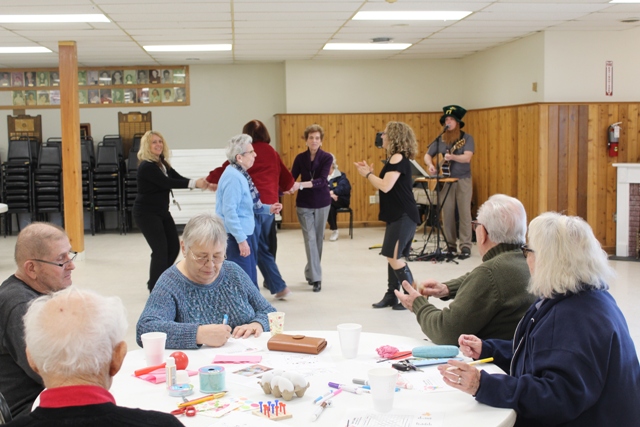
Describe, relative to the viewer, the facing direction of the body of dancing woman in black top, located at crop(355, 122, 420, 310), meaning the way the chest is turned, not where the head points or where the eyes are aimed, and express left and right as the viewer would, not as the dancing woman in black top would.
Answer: facing to the left of the viewer

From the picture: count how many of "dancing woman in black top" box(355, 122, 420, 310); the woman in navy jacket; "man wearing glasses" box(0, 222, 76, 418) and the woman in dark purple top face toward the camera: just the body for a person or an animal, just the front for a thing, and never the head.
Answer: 1

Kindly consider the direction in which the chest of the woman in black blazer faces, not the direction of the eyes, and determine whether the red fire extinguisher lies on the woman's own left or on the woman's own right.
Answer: on the woman's own left

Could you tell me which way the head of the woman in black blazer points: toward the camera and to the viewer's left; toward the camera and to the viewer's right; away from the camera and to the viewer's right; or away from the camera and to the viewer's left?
toward the camera and to the viewer's right

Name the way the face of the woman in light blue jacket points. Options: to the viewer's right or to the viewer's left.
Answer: to the viewer's right

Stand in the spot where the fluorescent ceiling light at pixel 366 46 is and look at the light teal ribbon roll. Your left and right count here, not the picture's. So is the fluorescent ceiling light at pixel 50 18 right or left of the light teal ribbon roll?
right

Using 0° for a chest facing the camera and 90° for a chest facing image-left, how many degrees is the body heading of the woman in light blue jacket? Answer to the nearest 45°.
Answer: approximately 270°

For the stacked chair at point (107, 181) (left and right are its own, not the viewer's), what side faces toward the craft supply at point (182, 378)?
front

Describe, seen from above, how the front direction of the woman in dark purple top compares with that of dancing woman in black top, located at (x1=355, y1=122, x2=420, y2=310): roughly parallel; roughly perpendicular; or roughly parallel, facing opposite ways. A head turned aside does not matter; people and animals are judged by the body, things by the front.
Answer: roughly perpendicular

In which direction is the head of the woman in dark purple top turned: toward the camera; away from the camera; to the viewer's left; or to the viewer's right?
toward the camera

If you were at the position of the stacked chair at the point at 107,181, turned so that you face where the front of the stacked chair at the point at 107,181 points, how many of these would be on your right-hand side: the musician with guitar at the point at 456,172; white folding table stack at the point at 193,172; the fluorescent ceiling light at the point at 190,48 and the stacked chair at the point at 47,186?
1

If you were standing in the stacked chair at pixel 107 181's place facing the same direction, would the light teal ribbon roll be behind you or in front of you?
in front

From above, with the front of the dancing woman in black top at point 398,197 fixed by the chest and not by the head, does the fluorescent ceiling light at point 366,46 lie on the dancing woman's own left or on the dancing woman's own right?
on the dancing woman's own right

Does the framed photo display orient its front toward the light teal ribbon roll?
yes

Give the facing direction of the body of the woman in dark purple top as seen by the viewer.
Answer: toward the camera

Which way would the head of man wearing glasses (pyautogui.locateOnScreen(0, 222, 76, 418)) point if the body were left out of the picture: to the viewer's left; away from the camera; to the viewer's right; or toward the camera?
to the viewer's right

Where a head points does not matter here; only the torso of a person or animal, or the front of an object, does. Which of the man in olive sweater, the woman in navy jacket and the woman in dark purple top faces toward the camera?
the woman in dark purple top

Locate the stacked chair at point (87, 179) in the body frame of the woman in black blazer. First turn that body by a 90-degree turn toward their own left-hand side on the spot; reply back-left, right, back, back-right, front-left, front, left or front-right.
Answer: front-left

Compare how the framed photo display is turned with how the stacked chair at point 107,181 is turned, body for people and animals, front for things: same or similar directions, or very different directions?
same or similar directions
